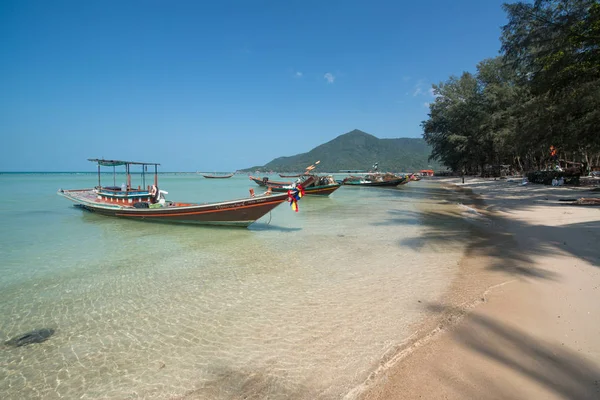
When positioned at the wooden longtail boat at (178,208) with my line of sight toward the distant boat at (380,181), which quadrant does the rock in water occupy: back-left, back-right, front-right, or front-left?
back-right

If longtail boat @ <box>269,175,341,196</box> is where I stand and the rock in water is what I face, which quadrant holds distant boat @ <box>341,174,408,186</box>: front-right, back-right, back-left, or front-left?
back-left

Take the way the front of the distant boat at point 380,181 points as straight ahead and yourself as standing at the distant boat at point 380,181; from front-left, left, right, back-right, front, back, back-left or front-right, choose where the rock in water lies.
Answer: right

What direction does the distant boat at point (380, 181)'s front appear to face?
to the viewer's right

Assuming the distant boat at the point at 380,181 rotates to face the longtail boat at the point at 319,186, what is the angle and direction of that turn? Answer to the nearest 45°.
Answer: approximately 90° to its right

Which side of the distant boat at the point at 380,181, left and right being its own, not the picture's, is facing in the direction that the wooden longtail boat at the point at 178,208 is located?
right
